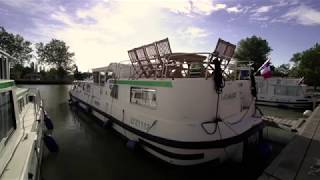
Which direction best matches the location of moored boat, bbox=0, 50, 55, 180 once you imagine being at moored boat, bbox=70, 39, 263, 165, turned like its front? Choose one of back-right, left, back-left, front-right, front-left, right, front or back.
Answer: left

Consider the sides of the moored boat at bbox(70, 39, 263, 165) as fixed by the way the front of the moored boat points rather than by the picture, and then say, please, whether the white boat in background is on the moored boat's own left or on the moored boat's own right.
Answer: on the moored boat's own right

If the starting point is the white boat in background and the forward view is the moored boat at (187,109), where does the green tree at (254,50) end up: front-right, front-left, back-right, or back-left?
back-right

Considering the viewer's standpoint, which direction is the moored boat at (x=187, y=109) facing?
facing away from the viewer and to the left of the viewer

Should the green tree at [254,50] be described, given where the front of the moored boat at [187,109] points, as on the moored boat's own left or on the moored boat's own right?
on the moored boat's own right

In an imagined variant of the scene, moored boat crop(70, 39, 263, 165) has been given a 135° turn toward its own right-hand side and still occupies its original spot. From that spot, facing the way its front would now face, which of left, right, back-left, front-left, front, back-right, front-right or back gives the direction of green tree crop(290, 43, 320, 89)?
front-left
